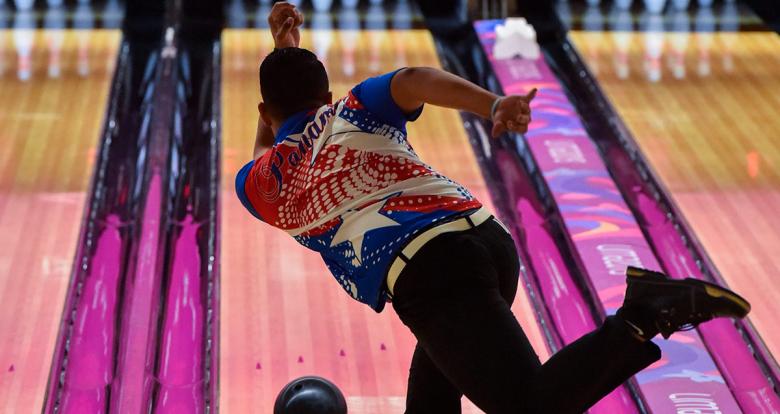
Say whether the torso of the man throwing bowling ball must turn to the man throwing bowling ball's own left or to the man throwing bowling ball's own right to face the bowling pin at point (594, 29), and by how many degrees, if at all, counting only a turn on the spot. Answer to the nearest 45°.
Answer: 0° — they already face it

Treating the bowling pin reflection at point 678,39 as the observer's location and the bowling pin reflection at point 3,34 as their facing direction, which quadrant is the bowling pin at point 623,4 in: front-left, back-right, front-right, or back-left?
front-right

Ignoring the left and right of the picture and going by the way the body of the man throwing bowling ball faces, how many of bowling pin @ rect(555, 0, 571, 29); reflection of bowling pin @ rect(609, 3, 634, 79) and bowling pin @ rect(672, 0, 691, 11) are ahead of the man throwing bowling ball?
3

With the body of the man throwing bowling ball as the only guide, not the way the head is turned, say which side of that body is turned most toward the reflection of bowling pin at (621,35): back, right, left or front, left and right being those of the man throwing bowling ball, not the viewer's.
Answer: front

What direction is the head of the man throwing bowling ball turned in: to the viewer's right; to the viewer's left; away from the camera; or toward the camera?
away from the camera

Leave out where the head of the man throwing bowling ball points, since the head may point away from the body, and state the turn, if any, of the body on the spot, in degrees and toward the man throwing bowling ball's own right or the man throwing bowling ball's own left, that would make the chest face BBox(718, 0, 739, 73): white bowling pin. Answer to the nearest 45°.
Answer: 0° — they already face it

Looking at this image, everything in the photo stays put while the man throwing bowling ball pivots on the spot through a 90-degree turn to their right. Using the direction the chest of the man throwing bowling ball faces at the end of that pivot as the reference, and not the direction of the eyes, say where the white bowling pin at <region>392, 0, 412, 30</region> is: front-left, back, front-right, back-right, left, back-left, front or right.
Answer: left

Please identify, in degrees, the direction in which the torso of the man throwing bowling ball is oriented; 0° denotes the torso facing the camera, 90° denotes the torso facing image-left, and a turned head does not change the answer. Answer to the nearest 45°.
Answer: approximately 180°

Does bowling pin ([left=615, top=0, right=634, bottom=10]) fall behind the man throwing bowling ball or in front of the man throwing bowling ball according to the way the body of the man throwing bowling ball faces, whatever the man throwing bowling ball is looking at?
in front

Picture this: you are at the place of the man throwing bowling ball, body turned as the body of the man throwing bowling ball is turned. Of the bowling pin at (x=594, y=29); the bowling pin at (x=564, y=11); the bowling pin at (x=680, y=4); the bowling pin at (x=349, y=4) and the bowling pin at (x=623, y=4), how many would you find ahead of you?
5

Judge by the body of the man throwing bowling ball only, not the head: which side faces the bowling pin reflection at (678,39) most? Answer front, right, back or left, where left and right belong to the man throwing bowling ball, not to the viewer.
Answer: front

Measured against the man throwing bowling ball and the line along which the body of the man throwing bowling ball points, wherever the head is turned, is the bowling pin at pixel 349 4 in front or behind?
in front

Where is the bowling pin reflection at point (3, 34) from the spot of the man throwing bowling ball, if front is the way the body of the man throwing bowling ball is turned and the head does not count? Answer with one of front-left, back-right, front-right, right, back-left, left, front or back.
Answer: front-left

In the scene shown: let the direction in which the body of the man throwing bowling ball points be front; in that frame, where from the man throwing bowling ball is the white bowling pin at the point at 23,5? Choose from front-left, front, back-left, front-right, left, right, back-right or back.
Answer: front-left

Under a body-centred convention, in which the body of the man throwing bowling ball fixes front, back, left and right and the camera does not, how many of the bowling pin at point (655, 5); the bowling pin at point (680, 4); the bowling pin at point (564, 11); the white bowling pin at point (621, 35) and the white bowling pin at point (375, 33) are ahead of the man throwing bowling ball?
5
